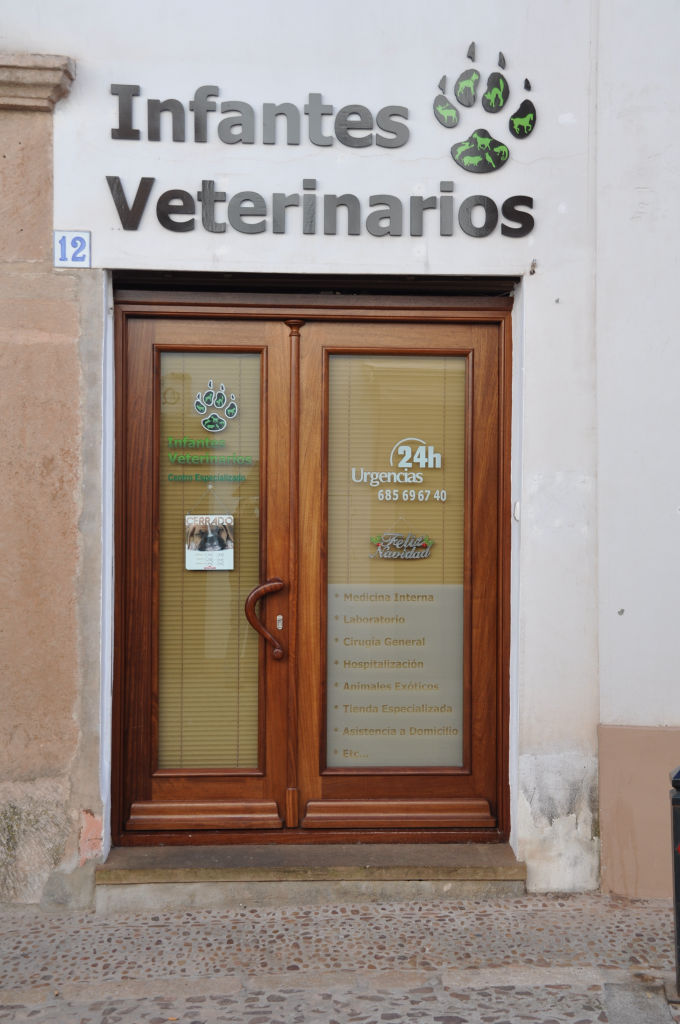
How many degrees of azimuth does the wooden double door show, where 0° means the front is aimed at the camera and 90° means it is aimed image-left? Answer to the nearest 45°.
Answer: approximately 0°
